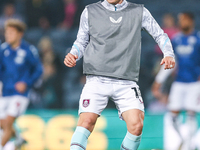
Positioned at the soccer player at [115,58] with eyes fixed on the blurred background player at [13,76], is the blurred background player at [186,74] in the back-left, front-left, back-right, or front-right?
front-right

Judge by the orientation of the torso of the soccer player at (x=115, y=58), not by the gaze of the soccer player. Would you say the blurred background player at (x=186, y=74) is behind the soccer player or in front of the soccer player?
behind

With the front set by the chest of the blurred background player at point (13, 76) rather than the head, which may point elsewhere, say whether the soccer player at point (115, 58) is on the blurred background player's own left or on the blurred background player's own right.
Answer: on the blurred background player's own left

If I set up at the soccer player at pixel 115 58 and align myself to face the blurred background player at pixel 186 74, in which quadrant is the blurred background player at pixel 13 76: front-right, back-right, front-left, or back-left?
front-left

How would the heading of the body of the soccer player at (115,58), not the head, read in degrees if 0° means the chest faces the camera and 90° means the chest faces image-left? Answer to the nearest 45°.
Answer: approximately 0°

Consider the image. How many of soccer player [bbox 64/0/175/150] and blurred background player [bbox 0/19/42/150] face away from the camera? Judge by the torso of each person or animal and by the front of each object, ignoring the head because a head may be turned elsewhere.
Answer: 0

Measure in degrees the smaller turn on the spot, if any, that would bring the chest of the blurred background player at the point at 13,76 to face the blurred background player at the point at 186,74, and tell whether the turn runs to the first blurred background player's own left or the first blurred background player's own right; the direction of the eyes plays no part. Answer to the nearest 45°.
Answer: approximately 135° to the first blurred background player's own left

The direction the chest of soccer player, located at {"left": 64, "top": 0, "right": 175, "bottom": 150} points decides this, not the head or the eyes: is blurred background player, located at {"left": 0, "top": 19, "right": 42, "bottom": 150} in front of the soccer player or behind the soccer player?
behind

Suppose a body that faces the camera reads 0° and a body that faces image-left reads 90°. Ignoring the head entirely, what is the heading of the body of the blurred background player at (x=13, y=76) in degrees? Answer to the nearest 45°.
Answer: approximately 45°

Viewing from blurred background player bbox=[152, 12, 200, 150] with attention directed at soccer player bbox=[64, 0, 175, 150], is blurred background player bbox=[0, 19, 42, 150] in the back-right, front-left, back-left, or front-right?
front-right

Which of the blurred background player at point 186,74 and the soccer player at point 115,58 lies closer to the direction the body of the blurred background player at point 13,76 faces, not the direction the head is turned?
the soccer player
